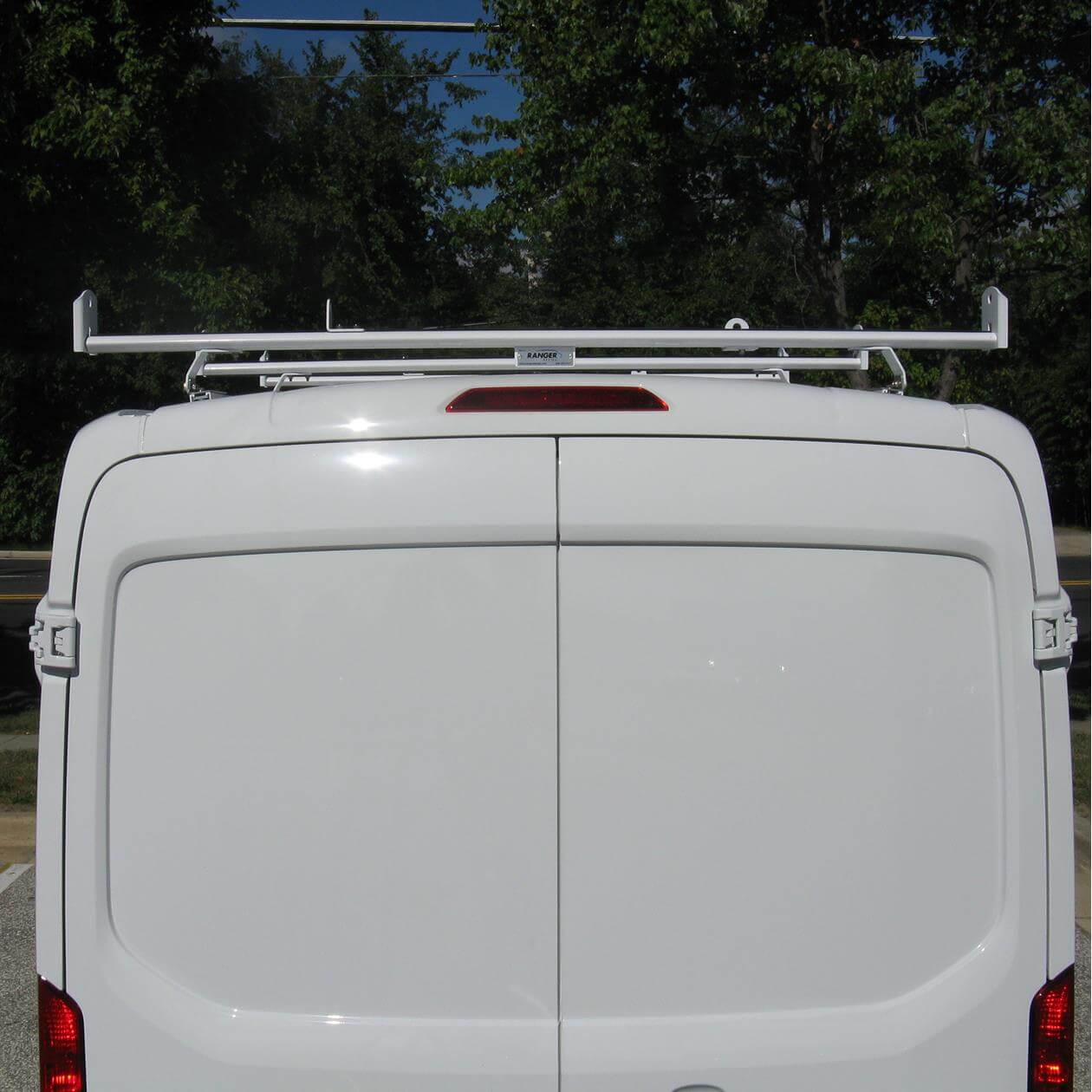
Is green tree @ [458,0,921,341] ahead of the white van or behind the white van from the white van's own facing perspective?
ahead

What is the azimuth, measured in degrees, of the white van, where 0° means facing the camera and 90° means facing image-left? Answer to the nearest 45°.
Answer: approximately 180°

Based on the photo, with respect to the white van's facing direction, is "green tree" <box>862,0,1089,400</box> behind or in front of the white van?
in front
